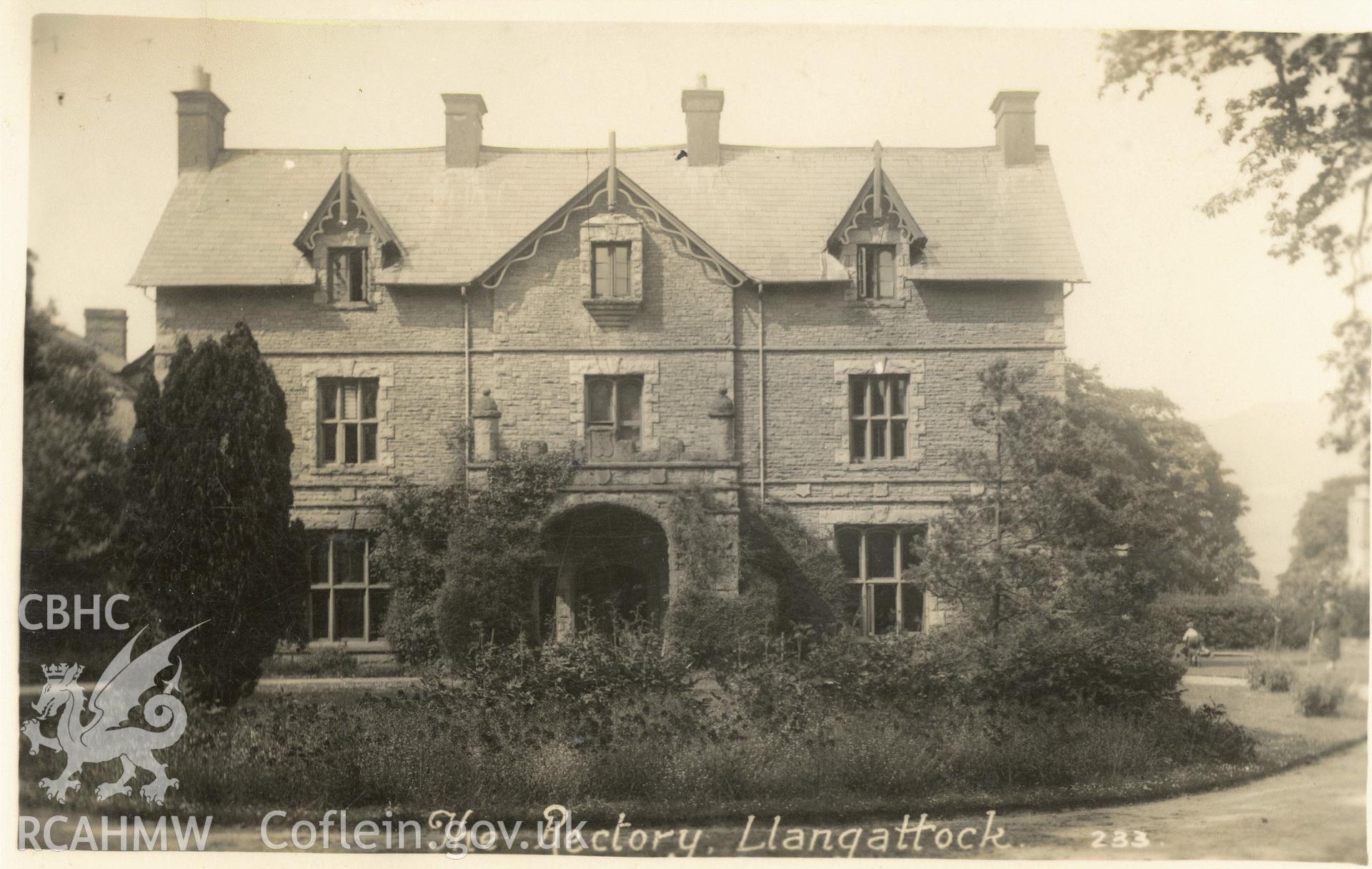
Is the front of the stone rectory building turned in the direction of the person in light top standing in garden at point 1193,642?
no

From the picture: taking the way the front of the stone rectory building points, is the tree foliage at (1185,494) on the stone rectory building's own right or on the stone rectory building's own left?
on the stone rectory building's own left

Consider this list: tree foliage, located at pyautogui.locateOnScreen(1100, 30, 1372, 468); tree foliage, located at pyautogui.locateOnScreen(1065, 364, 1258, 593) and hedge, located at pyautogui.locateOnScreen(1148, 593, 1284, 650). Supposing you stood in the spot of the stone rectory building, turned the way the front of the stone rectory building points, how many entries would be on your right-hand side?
0

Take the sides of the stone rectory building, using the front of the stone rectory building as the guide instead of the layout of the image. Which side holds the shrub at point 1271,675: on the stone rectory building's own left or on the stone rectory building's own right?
on the stone rectory building's own left

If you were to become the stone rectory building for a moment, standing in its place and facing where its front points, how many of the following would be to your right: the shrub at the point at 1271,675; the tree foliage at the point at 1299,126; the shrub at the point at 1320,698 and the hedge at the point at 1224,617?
0

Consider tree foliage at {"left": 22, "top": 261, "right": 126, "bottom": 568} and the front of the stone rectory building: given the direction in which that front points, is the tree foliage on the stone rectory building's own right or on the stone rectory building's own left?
on the stone rectory building's own right

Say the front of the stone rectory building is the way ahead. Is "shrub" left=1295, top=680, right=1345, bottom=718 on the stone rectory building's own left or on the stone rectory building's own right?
on the stone rectory building's own left

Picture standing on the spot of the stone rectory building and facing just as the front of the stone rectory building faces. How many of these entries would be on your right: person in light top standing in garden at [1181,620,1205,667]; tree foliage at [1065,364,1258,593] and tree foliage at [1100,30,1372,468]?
0

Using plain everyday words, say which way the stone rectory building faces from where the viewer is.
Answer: facing the viewer

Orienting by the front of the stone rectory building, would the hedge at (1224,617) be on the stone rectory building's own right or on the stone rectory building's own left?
on the stone rectory building's own left

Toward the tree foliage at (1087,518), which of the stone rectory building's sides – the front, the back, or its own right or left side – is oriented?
left
